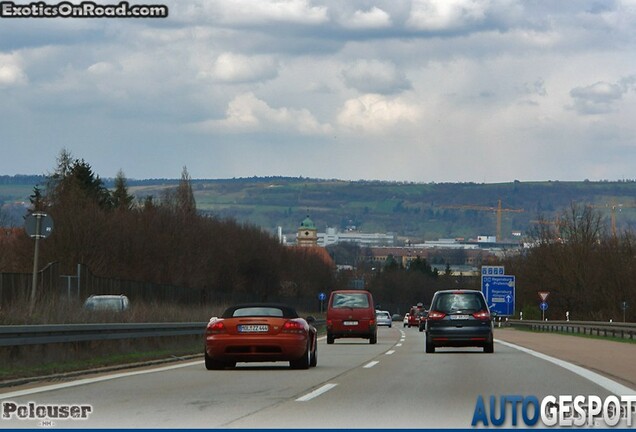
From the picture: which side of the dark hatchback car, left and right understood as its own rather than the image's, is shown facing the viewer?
back

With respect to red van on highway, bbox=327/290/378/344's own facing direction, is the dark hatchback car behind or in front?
behind

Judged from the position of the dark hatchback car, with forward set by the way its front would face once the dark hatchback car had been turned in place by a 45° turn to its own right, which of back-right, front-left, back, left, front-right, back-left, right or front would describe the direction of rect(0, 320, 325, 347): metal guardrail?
back

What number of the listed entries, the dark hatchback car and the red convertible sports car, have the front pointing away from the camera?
2

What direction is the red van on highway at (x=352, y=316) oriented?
away from the camera

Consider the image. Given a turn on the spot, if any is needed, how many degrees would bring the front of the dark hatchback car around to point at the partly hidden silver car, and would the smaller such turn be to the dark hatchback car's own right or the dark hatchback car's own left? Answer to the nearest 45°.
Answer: approximately 90° to the dark hatchback car's own left

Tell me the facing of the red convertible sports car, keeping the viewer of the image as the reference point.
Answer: facing away from the viewer

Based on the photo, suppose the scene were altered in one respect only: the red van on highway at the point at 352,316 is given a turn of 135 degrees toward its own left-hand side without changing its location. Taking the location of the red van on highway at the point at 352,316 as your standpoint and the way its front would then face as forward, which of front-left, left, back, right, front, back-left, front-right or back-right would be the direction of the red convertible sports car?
front-left
